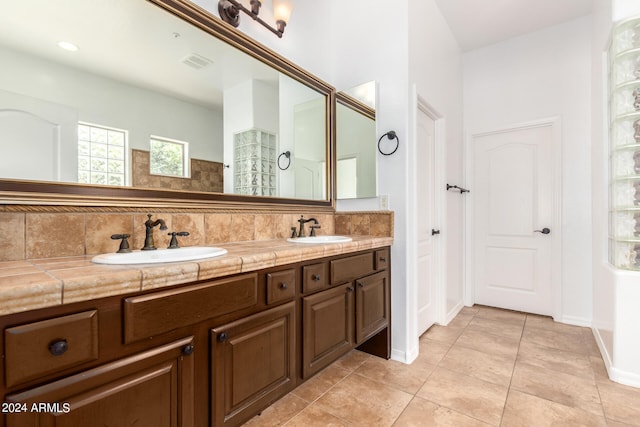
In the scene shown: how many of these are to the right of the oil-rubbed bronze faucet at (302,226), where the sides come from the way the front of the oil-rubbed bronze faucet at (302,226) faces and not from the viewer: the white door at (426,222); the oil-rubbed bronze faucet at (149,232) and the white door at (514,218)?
1

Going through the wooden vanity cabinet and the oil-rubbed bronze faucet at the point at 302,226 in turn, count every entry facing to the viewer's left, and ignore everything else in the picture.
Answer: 0

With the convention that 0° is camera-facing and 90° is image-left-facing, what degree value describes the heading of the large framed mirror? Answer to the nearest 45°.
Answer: approximately 315°

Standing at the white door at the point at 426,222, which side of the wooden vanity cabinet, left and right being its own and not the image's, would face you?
left

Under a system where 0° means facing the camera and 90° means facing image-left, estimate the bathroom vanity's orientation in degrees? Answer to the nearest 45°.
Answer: approximately 315°

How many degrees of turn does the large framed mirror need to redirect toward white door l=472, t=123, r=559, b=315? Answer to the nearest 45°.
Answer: approximately 45° to its left

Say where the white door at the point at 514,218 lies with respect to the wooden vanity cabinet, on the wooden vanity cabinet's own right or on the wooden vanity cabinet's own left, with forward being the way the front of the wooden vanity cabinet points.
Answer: on the wooden vanity cabinet's own left
